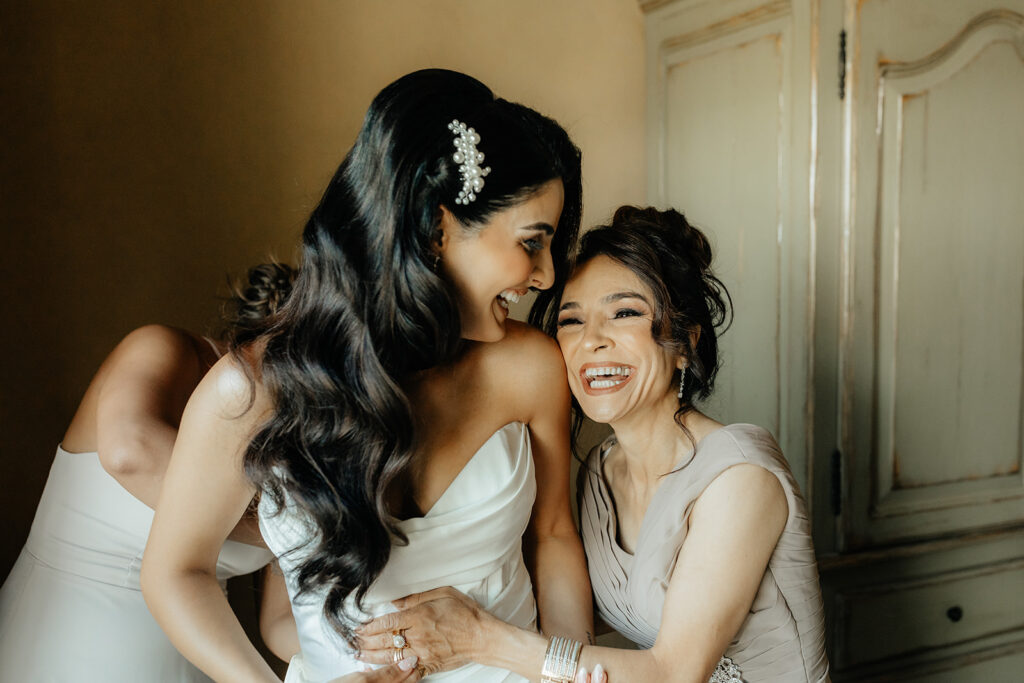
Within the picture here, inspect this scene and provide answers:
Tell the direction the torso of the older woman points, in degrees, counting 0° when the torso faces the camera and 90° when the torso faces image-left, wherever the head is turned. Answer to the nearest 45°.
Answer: approximately 45°

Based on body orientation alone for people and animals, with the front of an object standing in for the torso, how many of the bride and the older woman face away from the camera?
0

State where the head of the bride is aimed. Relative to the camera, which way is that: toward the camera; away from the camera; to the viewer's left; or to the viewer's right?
to the viewer's right

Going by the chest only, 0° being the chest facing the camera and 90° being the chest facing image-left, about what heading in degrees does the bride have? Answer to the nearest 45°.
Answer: approximately 315°
